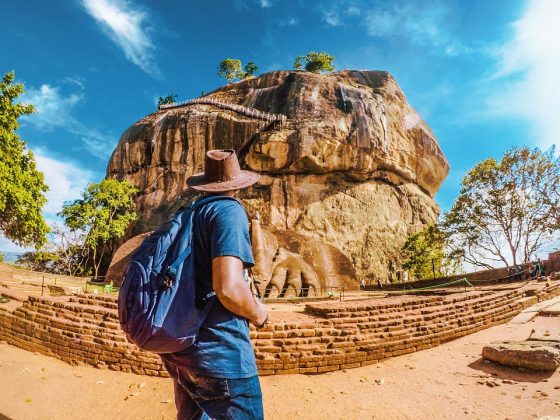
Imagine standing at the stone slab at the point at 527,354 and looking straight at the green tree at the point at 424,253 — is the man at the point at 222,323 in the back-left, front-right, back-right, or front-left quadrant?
back-left

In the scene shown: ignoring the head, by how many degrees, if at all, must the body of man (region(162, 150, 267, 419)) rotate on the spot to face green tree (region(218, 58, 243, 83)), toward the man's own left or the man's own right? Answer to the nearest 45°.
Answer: approximately 45° to the man's own left

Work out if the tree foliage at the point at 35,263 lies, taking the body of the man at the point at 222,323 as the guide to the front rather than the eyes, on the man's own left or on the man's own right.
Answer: on the man's own left

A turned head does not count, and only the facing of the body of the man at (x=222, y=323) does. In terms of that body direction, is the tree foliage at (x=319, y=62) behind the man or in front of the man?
in front

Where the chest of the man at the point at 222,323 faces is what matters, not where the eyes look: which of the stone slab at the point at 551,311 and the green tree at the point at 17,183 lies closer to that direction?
the stone slab

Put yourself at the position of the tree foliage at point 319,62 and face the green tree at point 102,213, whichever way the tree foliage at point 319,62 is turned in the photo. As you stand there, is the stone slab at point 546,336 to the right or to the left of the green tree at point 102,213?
left

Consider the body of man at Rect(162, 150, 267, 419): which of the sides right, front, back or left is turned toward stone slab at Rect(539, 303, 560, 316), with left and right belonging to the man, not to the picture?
front

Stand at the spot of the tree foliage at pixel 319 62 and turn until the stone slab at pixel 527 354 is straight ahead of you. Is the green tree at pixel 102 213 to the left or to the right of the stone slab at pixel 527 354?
right

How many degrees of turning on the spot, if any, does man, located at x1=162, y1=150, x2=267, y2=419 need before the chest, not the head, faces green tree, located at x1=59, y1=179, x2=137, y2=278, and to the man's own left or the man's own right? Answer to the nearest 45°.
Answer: approximately 45° to the man's own left

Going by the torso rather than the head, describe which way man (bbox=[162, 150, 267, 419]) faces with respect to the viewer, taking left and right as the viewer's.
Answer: facing away from the viewer and to the right of the viewer

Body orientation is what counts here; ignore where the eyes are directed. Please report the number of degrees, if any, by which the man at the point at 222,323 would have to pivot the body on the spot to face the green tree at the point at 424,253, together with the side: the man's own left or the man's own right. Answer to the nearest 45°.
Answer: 0° — they already face it

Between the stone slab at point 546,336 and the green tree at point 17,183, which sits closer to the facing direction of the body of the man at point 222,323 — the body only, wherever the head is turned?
the stone slab

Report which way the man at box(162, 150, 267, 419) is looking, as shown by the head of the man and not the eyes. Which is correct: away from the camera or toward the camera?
away from the camera

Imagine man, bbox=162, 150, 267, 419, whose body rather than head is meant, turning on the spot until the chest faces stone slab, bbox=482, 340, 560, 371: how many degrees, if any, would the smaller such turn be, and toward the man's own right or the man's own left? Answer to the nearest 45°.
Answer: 0° — they already face it
